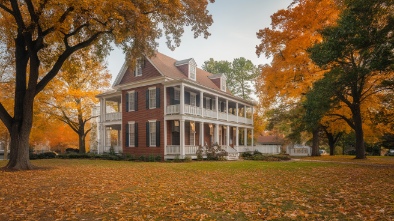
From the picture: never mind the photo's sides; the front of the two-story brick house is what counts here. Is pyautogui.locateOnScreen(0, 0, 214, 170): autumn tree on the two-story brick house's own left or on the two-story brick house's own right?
on the two-story brick house's own right

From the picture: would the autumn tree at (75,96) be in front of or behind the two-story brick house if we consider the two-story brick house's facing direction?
behind

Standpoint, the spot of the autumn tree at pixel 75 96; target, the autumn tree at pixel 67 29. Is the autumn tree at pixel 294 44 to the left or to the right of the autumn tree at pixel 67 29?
left

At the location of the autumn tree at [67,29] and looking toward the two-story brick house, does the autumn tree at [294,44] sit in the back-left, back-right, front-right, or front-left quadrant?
front-right
